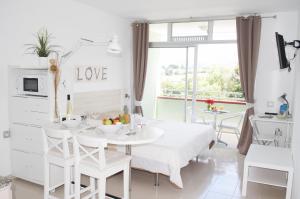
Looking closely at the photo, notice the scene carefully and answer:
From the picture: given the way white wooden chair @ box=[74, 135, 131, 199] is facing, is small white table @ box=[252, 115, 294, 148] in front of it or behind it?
in front

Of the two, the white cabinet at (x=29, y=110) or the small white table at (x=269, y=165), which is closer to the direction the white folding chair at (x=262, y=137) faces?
the small white table

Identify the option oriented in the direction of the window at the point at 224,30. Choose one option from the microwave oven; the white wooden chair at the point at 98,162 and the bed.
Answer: the white wooden chair

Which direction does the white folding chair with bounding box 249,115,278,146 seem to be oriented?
to the viewer's right

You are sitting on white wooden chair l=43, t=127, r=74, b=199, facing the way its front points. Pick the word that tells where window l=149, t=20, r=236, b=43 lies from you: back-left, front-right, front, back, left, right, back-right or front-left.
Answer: front

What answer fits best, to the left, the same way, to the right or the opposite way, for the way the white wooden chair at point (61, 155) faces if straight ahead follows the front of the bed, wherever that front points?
to the left

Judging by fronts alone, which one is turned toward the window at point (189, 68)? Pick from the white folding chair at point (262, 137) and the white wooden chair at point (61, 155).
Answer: the white wooden chair at point (61, 155)

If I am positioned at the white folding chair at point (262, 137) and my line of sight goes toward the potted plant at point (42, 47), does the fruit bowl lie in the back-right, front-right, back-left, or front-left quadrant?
front-left

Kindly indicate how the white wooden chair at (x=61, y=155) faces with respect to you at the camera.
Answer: facing away from the viewer and to the right of the viewer

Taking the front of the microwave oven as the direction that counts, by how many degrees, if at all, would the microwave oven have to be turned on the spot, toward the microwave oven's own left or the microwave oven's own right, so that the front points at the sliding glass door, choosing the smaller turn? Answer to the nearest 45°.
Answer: approximately 135° to the microwave oven's own left

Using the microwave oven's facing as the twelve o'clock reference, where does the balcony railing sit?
The balcony railing is roughly at 8 o'clock from the microwave oven.

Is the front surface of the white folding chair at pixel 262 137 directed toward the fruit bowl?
no

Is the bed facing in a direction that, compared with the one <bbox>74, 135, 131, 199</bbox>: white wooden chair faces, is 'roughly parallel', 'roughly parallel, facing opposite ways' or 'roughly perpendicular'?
roughly perpendicular

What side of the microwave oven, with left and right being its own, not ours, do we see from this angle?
front

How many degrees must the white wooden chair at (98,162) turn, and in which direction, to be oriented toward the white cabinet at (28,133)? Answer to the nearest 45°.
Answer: approximately 90° to its left
